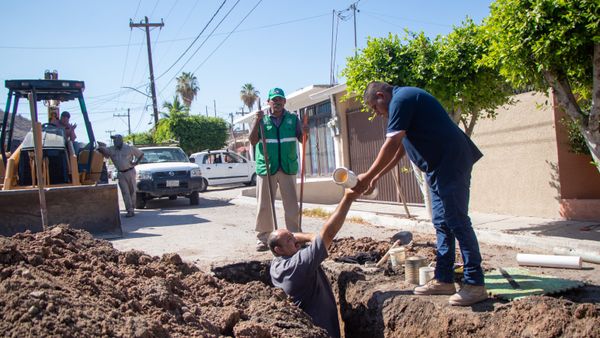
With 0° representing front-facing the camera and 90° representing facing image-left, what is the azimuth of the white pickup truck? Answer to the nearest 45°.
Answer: approximately 0°

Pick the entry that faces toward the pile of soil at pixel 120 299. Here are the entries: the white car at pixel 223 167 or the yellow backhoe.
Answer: the yellow backhoe

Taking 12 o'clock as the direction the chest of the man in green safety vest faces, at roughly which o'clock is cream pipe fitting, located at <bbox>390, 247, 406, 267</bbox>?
The cream pipe fitting is roughly at 11 o'clock from the man in green safety vest.

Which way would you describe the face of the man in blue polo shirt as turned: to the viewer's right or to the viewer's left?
to the viewer's left

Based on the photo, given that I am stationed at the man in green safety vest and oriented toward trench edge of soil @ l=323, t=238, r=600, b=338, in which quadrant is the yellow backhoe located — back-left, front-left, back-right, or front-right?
back-right

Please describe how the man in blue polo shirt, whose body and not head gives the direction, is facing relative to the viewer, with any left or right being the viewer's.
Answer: facing to the left of the viewer

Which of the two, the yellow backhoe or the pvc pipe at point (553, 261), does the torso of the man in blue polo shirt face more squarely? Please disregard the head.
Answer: the yellow backhoe
